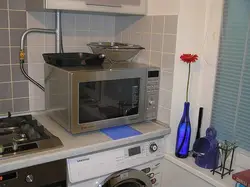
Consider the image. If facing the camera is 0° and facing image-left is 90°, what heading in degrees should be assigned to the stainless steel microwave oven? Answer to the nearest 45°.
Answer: approximately 315°

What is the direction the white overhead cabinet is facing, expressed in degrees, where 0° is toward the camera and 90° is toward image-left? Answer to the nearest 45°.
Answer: approximately 315°

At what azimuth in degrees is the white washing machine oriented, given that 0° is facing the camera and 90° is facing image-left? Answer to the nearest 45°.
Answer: approximately 315°
